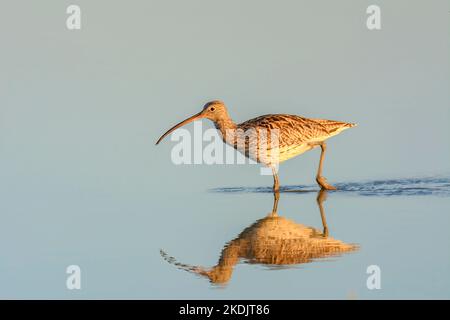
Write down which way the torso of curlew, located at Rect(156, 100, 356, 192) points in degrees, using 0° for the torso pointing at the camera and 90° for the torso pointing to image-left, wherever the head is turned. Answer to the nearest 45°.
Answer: approximately 90°
